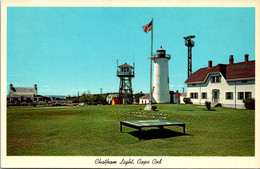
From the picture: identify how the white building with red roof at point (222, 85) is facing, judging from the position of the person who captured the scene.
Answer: facing the viewer and to the left of the viewer

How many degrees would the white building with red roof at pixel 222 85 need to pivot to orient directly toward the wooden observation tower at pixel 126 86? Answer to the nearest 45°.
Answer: approximately 90° to its right

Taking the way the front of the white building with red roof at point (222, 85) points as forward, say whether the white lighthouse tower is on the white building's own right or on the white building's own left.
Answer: on the white building's own right
